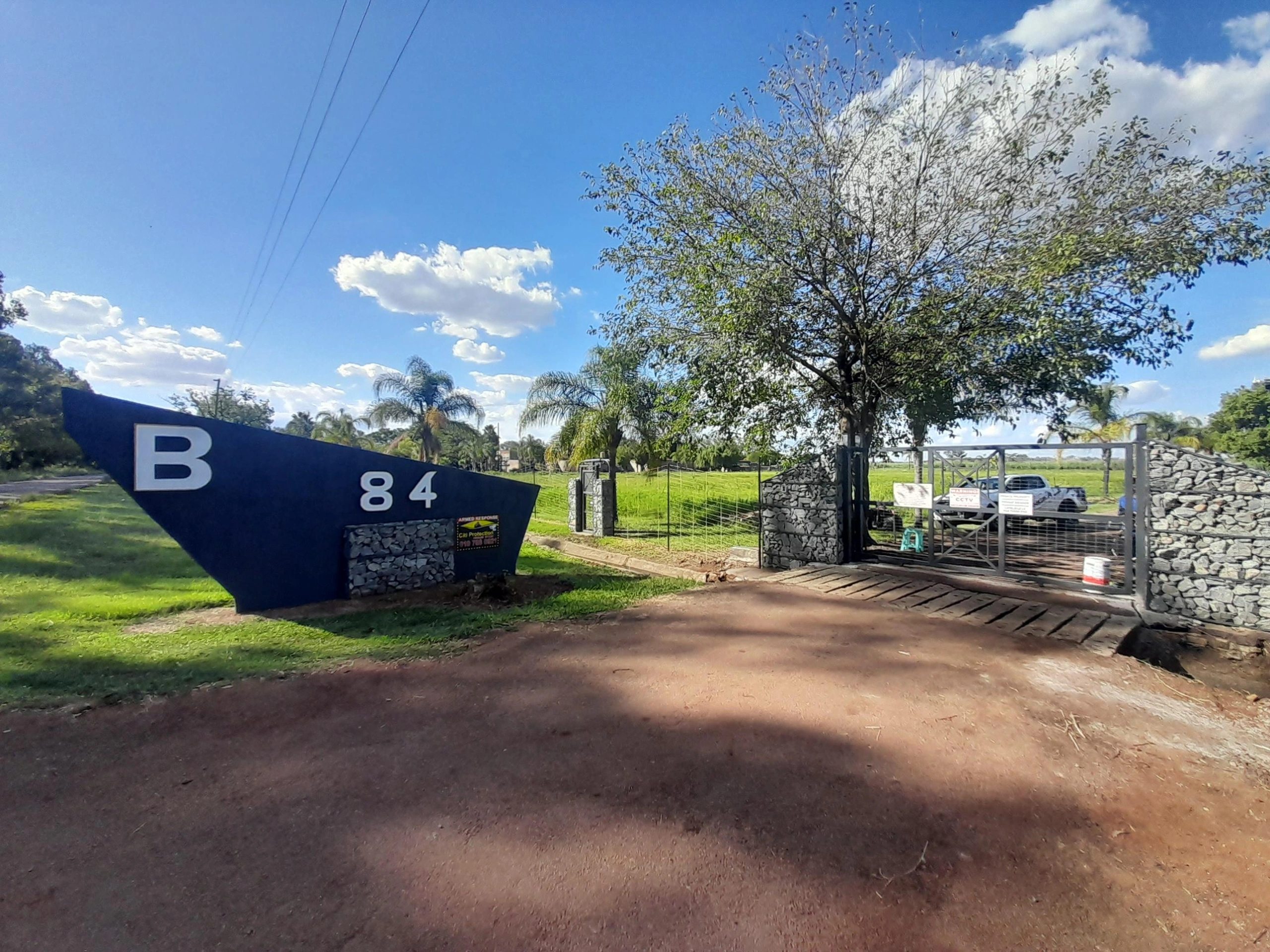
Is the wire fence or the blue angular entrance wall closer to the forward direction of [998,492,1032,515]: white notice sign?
the blue angular entrance wall

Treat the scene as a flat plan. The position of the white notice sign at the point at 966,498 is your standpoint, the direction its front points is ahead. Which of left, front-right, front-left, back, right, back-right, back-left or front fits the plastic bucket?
left

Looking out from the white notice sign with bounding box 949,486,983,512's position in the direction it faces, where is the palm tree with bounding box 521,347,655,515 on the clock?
The palm tree is roughly at 4 o'clock from the white notice sign.

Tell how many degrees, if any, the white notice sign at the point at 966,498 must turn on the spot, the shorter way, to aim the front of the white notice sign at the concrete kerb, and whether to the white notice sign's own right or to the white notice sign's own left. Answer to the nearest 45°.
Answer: approximately 90° to the white notice sign's own right

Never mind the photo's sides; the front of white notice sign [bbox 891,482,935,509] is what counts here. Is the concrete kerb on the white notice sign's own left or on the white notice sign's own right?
on the white notice sign's own right

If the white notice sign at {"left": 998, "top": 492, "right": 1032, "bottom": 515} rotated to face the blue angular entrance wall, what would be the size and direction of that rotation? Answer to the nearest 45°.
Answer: approximately 45° to its right

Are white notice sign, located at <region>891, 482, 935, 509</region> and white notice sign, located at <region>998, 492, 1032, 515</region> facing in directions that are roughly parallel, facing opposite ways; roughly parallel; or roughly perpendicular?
roughly parallel

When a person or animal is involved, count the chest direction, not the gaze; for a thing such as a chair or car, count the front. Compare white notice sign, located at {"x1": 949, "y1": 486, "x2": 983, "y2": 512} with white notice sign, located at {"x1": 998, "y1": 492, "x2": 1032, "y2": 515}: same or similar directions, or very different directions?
same or similar directions

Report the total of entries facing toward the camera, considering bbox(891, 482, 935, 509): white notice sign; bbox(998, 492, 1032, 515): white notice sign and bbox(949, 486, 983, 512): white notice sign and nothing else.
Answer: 3

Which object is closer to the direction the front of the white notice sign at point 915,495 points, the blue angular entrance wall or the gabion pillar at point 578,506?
the blue angular entrance wall

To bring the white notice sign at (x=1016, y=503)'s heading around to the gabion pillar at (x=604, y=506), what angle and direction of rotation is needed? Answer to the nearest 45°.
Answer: approximately 90° to its right

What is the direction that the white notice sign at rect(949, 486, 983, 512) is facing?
toward the camera

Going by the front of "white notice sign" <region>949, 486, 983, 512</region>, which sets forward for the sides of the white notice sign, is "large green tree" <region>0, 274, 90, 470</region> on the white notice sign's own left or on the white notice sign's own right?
on the white notice sign's own right

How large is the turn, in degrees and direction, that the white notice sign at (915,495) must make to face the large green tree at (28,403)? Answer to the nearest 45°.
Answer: approximately 90° to its right

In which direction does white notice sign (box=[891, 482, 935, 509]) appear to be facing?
toward the camera

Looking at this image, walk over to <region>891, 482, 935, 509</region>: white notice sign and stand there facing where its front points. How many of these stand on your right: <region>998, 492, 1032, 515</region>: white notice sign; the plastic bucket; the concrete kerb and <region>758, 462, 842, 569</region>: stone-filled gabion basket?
2

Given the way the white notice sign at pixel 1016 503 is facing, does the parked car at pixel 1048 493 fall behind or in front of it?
behind
